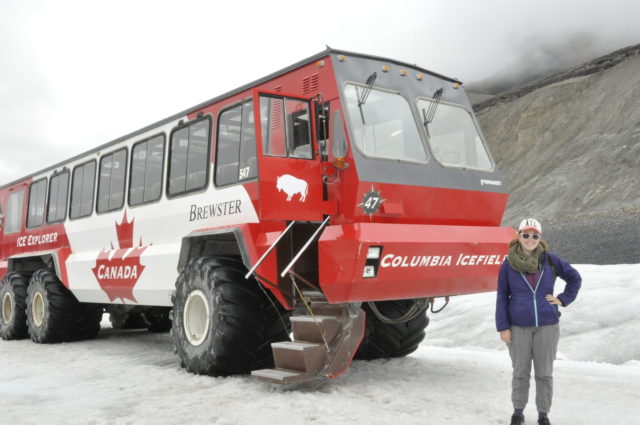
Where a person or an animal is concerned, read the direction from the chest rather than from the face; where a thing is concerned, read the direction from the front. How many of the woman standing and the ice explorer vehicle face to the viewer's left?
0

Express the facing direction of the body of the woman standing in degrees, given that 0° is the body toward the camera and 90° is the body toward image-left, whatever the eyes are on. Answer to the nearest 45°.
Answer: approximately 0°

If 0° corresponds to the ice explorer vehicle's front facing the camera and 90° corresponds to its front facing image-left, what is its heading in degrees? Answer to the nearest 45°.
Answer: approximately 315°

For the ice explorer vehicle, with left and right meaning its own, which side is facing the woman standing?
front
